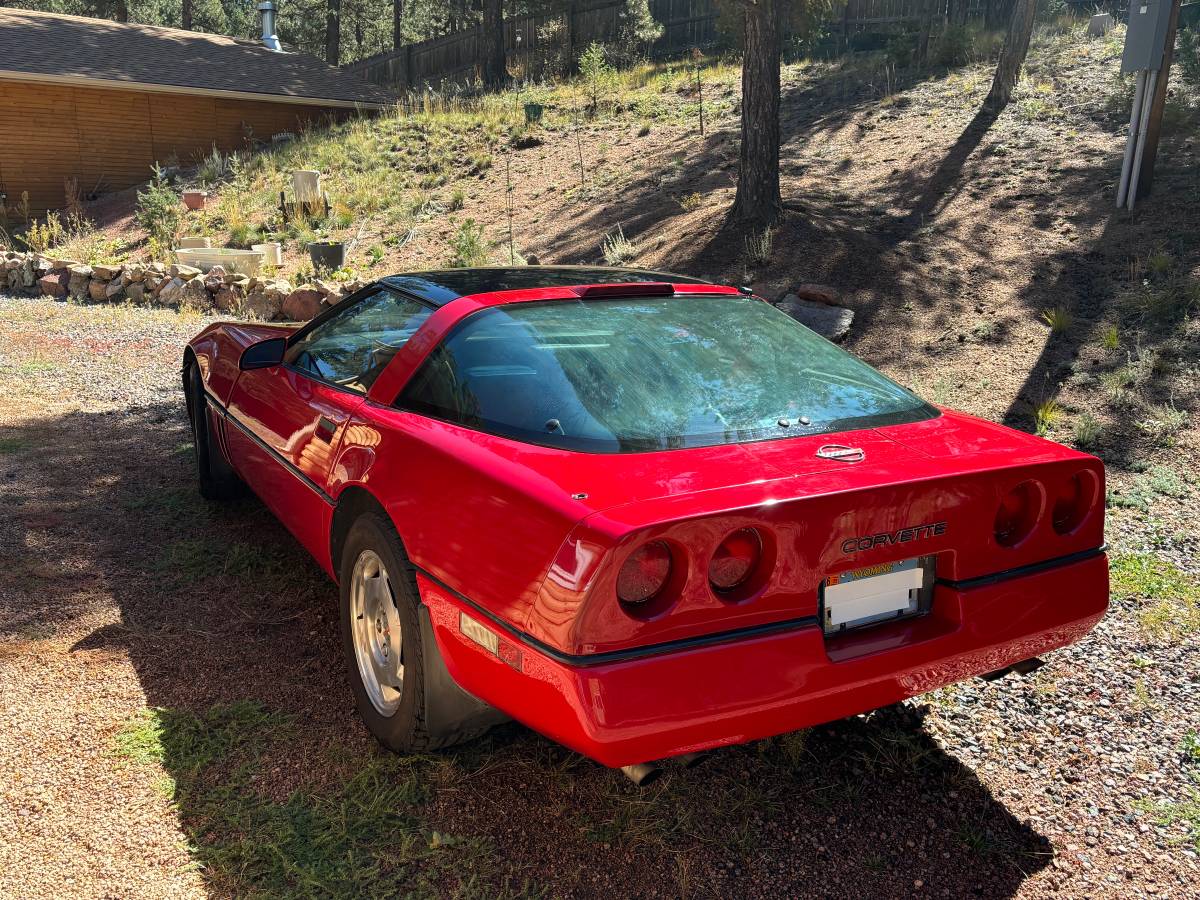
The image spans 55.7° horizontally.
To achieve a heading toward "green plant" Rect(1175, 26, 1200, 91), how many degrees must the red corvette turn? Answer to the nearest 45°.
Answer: approximately 90° to its right

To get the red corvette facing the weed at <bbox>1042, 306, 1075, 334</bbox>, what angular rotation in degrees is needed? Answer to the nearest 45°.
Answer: approximately 90° to its right

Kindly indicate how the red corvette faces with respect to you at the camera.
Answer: facing away from the viewer and to the left of the viewer

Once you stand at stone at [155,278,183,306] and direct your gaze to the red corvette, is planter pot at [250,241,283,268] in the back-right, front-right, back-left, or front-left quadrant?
back-left

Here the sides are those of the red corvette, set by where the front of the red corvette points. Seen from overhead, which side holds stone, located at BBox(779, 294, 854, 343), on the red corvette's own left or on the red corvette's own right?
on the red corvette's own right

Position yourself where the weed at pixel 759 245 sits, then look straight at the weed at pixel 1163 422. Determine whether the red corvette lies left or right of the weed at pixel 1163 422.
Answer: right

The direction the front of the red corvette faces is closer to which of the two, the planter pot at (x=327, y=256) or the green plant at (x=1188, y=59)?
the planter pot

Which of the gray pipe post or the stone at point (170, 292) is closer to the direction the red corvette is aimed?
the stone

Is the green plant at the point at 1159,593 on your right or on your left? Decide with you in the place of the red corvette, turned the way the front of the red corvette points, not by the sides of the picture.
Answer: on your right

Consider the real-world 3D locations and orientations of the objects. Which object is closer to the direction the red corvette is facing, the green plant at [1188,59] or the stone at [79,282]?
the stone

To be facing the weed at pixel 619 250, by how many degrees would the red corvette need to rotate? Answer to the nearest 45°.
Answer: approximately 45° to its right

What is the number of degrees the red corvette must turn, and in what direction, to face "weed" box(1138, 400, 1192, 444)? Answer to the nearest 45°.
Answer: approximately 90° to its right

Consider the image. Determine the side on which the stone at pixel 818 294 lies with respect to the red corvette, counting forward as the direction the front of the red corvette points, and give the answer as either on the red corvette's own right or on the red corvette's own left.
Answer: on the red corvette's own right
